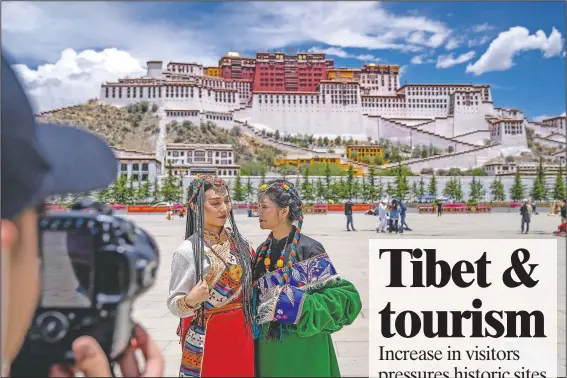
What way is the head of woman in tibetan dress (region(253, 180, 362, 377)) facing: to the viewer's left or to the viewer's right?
to the viewer's left

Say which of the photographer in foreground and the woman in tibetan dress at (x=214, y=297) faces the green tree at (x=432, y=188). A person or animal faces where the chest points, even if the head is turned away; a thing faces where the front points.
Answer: the photographer in foreground

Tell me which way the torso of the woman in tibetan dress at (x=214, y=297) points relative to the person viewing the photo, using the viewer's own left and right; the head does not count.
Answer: facing the viewer and to the right of the viewer

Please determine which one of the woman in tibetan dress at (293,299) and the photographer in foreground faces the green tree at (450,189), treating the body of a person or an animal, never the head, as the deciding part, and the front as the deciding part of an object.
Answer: the photographer in foreground

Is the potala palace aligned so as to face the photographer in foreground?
yes

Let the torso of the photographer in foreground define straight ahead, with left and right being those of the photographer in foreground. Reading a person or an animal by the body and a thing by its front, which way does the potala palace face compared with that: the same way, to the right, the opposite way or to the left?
the opposite way

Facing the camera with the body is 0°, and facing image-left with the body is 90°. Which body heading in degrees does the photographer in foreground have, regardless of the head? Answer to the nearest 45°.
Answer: approximately 225°

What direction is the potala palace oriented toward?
toward the camera

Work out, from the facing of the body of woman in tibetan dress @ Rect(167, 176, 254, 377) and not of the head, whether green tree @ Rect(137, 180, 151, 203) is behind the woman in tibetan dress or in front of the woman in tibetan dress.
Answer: behind

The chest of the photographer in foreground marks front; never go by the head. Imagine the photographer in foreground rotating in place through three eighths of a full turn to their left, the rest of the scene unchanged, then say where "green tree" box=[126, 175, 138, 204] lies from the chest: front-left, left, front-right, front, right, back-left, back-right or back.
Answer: right

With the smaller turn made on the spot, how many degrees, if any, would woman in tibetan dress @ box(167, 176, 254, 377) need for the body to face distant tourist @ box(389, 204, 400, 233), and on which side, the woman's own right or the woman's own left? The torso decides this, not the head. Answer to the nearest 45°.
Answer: approximately 90° to the woman's own left

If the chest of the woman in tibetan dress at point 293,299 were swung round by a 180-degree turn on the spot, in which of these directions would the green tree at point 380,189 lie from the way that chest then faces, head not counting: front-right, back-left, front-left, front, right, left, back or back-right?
front-left

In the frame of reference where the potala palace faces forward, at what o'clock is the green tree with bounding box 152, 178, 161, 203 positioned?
The green tree is roughly at 1 o'clock from the potala palace.

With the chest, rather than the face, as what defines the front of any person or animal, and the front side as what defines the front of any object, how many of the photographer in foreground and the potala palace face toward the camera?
1
